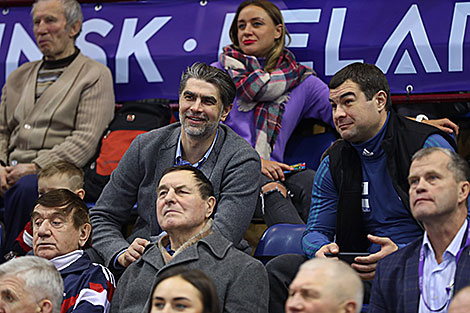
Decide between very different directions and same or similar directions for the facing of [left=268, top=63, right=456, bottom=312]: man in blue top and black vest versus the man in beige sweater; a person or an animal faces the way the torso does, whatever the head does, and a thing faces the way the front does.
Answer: same or similar directions

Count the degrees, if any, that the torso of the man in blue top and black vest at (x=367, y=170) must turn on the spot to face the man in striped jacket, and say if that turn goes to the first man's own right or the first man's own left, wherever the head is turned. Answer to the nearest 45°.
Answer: approximately 45° to the first man's own right

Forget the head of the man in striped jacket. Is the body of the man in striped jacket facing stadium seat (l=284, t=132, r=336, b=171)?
no

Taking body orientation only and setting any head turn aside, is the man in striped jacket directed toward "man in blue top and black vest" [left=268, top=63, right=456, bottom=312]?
no

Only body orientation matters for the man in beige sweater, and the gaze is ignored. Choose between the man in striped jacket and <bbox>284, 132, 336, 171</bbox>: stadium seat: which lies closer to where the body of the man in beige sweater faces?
the man in striped jacket

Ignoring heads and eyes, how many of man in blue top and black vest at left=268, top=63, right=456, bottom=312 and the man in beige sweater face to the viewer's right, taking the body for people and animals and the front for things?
0

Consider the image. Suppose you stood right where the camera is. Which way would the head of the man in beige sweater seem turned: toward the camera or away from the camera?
toward the camera

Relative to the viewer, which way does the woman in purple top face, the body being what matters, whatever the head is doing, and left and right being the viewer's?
facing the viewer and to the left of the viewer

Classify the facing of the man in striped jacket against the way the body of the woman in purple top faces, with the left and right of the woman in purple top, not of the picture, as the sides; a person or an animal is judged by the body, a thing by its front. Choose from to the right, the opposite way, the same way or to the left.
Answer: the same way

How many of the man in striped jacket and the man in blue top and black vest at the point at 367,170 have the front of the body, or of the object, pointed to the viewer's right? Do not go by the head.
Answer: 0

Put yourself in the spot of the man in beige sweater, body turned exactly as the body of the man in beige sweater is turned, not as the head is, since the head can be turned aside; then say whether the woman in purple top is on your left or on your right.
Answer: on your left

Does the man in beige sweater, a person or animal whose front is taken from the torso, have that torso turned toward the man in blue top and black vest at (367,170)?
no

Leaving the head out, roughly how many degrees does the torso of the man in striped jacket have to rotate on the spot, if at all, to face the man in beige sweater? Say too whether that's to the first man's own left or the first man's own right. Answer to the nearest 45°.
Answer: approximately 135° to the first man's own right
